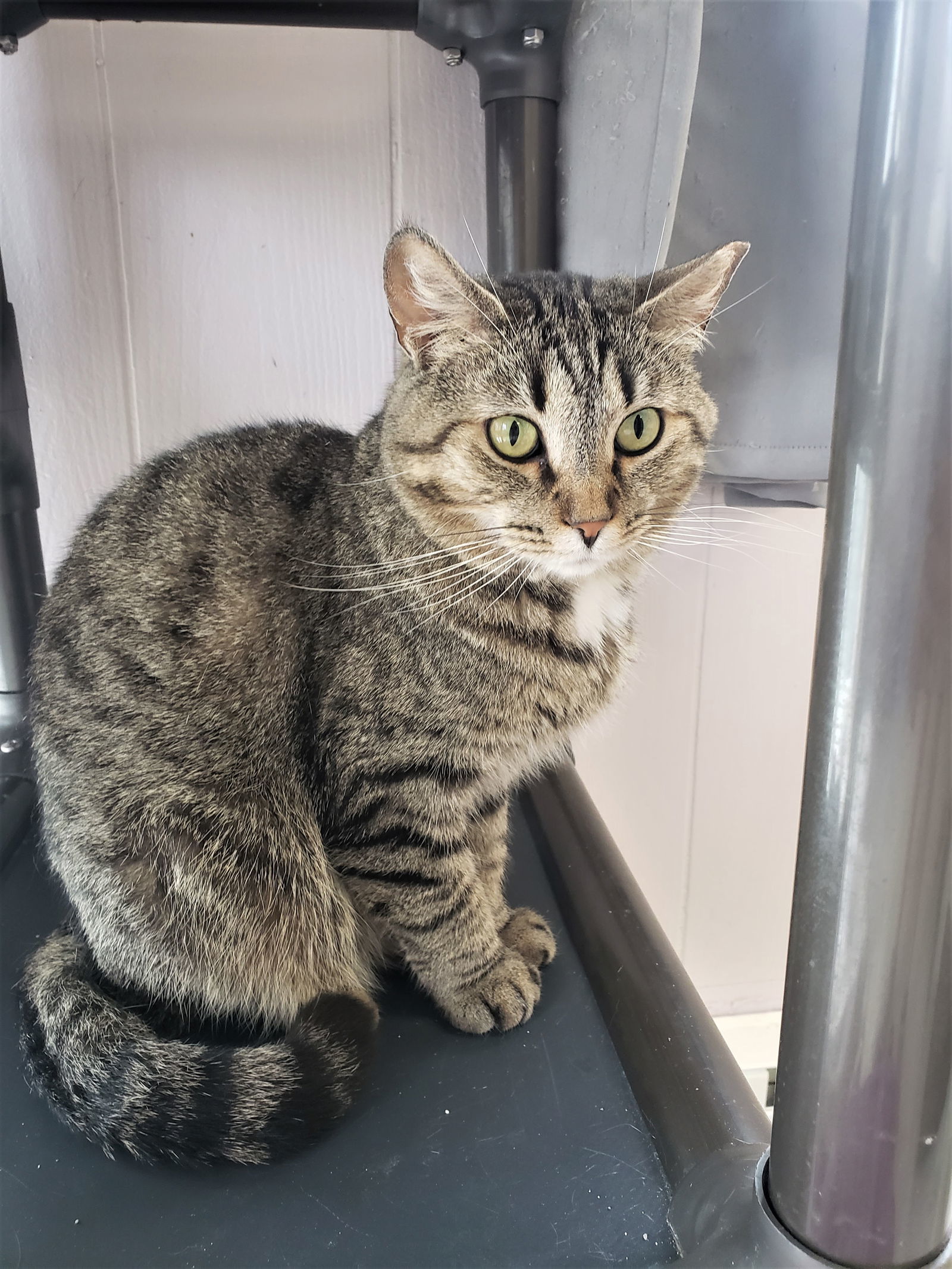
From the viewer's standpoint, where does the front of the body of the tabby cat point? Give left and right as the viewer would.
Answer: facing to the right of the viewer
